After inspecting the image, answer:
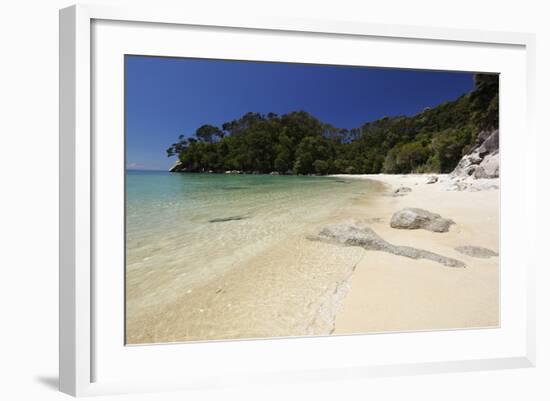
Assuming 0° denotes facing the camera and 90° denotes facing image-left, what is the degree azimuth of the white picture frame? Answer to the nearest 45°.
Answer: approximately 315°
